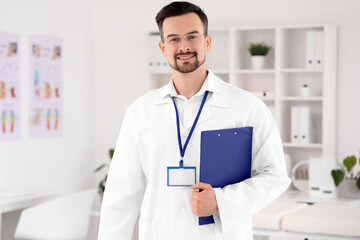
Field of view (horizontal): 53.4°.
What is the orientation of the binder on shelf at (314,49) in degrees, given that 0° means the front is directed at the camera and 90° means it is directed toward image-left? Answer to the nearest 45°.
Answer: approximately 0°

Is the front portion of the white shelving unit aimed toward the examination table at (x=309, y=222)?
yes

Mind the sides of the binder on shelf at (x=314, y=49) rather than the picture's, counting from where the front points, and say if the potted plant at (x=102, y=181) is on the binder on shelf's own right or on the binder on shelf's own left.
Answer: on the binder on shelf's own right

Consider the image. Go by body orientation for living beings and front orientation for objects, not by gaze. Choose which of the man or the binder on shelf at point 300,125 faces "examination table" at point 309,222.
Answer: the binder on shelf

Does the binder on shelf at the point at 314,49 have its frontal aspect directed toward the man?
yes

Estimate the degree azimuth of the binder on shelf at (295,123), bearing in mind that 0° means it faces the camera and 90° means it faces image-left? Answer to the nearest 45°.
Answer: approximately 0°

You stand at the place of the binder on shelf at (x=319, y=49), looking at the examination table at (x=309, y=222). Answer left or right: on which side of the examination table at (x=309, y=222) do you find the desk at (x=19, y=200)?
right

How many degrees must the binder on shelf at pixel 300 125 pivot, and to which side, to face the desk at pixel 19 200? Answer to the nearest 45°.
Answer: approximately 45° to its right
